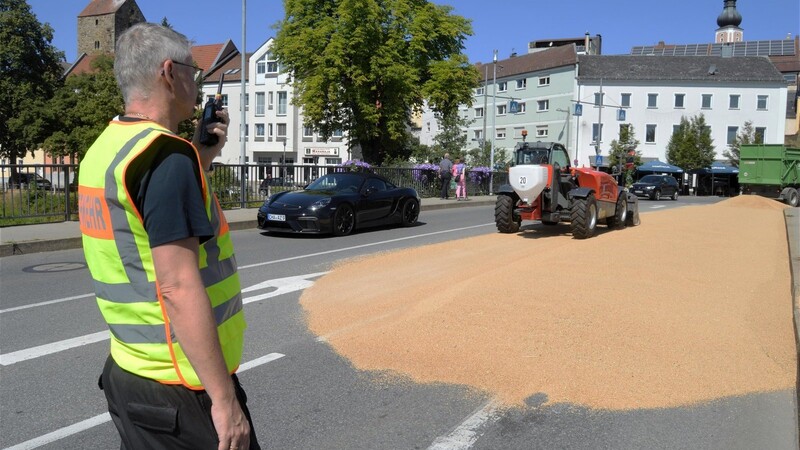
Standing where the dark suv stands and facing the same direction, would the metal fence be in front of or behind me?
in front

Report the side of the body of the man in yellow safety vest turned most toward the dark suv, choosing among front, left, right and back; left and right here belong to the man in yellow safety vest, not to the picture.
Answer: front

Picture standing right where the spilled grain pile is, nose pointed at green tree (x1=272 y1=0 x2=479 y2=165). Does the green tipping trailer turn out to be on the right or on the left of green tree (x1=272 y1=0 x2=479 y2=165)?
right

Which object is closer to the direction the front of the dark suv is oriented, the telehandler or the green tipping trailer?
the telehandler

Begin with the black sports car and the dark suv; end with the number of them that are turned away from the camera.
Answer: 0

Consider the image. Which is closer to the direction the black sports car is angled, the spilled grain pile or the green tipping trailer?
the spilled grain pile

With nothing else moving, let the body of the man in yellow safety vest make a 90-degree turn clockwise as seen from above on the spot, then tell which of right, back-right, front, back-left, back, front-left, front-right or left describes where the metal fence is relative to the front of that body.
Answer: back-left

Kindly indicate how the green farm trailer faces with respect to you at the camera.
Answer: facing away from the viewer and to the right of the viewer
